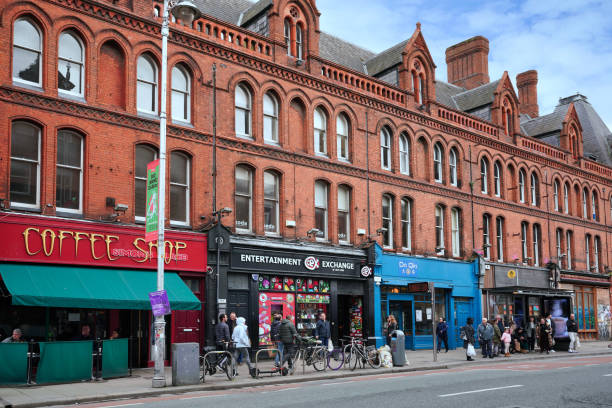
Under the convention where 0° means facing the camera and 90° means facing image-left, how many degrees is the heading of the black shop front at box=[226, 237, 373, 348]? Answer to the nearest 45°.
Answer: approximately 315°

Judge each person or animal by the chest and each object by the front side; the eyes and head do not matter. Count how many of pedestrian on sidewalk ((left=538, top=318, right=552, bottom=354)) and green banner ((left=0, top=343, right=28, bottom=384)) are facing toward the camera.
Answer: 2

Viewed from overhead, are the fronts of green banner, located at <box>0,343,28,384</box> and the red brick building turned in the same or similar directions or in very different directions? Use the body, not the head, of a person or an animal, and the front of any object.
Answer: same or similar directions

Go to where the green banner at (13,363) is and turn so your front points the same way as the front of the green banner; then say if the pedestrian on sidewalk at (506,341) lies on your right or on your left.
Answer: on your left

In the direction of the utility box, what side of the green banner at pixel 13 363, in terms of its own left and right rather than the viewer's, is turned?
left

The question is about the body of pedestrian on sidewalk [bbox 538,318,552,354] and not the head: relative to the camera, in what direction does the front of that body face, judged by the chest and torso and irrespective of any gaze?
toward the camera

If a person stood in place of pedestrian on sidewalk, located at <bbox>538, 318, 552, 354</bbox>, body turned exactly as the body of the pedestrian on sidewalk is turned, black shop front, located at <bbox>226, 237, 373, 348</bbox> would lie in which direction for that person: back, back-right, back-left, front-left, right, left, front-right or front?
front-right

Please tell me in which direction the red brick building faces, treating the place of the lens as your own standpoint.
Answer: facing the viewer and to the right of the viewer

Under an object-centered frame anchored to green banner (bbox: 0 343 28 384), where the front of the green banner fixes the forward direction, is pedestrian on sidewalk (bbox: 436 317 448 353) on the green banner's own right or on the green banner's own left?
on the green banner's own left

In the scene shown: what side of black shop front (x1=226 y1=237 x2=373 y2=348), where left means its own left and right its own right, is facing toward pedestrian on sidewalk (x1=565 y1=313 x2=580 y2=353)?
left

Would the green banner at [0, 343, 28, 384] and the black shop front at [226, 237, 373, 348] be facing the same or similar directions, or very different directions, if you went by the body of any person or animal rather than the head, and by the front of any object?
same or similar directions

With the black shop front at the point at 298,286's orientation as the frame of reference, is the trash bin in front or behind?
in front
